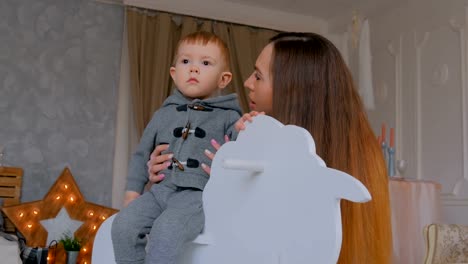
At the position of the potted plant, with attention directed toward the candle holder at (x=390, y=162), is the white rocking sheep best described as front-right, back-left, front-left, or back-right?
front-right

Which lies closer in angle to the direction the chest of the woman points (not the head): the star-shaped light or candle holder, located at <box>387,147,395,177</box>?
the star-shaped light

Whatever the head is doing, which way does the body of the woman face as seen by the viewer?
to the viewer's left

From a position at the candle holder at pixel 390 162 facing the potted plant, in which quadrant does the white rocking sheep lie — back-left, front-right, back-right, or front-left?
front-left

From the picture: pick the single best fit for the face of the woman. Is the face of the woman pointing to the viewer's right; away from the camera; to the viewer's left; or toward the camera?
to the viewer's left

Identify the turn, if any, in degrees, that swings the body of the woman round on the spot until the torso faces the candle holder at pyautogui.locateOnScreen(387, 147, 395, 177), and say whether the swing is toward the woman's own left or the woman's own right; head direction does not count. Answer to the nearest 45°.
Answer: approximately 90° to the woman's own right
